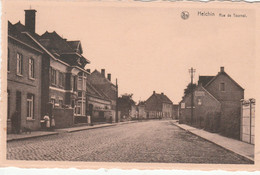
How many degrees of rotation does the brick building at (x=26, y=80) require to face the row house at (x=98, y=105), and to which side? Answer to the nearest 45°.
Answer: approximately 135° to its left

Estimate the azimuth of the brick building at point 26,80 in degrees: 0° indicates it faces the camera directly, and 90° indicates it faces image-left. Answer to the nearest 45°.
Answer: approximately 315°

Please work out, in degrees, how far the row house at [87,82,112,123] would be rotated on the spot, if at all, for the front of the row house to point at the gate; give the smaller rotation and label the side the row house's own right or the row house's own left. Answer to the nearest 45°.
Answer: approximately 45° to the row house's own right

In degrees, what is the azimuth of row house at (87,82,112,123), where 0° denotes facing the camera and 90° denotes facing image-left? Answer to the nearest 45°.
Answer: approximately 315°

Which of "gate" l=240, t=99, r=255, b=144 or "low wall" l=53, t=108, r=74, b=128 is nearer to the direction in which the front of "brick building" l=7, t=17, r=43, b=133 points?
the gate

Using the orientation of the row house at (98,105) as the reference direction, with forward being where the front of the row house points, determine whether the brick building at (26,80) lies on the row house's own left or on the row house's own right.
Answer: on the row house's own right
